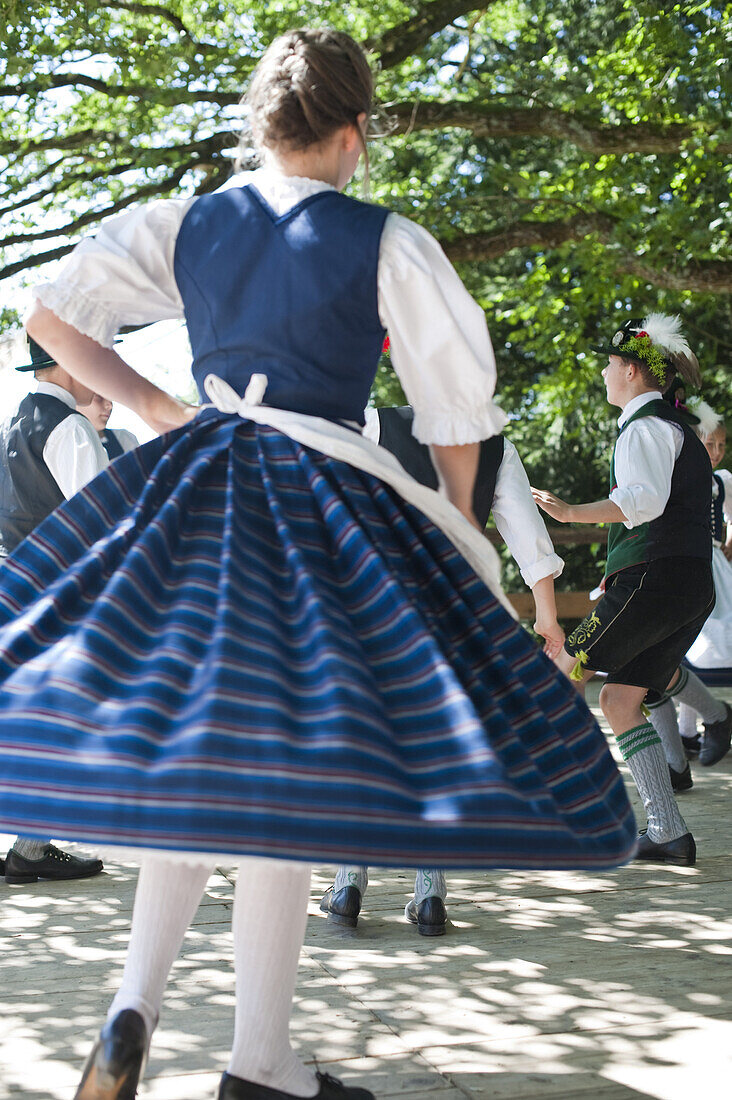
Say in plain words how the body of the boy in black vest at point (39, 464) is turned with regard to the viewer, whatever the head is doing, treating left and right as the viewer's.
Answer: facing away from the viewer and to the right of the viewer

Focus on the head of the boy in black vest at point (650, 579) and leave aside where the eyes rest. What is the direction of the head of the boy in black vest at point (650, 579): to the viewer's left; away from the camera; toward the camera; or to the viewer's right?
to the viewer's left

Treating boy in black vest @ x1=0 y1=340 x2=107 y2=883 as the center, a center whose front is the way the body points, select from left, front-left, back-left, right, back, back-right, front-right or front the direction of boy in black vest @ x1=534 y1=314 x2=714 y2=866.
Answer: front-right
